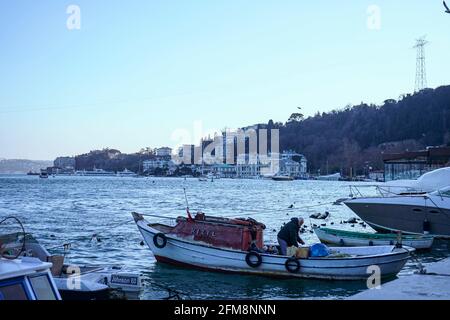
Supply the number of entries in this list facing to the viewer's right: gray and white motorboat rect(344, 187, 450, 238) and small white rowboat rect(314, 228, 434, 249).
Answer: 0

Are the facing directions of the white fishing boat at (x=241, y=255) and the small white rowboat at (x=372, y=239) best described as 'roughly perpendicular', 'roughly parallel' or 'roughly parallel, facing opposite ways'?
roughly parallel

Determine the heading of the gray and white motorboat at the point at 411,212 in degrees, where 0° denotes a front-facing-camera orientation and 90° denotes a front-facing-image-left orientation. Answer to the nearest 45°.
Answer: approximately 90°

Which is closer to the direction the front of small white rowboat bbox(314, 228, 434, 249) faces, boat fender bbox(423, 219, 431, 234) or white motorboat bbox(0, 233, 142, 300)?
the white motorboat

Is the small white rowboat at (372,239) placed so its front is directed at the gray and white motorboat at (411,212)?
no

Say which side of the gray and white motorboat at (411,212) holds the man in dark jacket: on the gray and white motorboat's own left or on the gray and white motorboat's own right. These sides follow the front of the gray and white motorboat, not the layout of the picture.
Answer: on the gray and white motorboat's own left

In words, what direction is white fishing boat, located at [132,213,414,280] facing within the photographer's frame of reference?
facing to the left of the viewer

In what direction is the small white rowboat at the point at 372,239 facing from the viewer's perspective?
to the viewer's left

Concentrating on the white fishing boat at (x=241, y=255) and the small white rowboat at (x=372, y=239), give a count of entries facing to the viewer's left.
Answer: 2

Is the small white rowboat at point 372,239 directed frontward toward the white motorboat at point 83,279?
no
